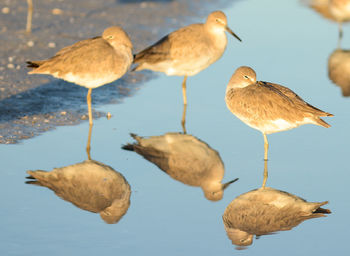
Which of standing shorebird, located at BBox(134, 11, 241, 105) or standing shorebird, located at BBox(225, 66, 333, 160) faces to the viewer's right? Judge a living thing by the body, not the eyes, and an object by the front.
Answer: standing shorebird, located at BBox(134, 11, 241, 105)

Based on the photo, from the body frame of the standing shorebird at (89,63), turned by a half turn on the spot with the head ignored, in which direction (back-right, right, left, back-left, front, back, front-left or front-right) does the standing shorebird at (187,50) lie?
back-right

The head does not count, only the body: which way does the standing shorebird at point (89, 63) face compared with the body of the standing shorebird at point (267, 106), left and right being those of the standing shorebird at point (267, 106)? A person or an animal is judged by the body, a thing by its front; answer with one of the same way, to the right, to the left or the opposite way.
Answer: the opposite way

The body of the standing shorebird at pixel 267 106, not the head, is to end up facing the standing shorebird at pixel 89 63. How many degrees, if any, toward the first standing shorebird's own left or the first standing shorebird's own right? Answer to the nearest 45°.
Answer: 0° — it already faces it

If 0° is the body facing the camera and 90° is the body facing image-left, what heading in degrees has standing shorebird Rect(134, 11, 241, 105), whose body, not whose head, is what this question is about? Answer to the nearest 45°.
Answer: approximately 270°

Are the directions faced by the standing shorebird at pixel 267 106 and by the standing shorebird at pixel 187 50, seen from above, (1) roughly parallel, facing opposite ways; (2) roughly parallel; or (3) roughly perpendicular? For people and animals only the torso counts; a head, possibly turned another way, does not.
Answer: roughly parallel, facing opposite ways

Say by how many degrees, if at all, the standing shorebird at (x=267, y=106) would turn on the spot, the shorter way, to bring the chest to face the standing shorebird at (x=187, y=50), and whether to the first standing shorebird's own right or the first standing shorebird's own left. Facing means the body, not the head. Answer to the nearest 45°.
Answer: approximately 45° to the first standing shorebird's own right

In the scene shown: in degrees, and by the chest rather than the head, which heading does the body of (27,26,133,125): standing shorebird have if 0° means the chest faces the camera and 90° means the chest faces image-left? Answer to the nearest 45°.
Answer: approximately 270°

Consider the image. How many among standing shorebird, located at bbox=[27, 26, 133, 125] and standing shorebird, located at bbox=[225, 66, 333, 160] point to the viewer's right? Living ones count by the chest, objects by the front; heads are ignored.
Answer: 1

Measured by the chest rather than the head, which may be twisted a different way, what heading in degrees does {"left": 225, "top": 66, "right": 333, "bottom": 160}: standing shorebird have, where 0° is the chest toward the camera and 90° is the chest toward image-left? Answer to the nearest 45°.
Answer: approximately 90°

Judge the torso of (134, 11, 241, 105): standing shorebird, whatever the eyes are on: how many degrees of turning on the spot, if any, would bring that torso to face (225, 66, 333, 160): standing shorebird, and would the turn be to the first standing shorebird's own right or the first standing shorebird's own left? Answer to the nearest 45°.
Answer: approximately 45° to the first standing shorebird's own right
